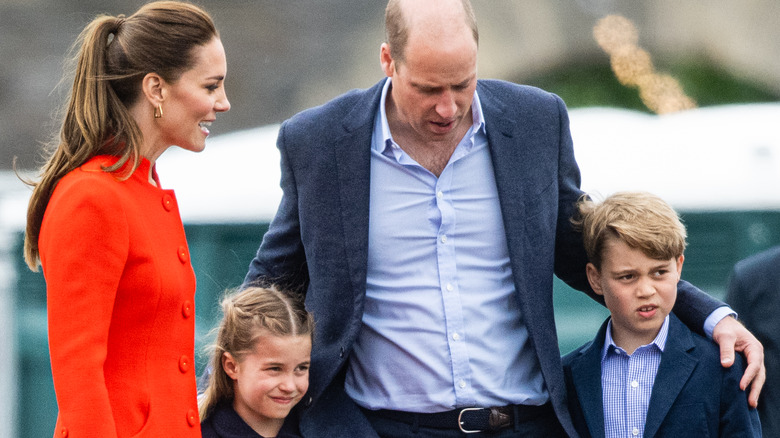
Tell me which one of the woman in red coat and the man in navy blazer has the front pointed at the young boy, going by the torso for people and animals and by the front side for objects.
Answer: the woman in red coat

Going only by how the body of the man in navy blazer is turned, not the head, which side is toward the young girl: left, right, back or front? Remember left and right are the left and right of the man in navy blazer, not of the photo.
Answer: right

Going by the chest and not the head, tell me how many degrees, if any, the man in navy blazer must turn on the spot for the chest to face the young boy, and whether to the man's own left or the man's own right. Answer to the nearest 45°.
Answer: approximately 90° to the man's own left

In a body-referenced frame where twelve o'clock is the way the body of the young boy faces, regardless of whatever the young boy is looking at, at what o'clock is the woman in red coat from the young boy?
The woman in red coat is roughly at 2 o'clock from the young boy.

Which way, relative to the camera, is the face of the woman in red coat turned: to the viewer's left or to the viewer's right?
to the viewer's right

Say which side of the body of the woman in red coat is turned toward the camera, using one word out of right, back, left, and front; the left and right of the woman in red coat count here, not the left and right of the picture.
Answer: right

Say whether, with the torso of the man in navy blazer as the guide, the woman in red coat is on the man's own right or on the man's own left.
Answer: on the man's own right

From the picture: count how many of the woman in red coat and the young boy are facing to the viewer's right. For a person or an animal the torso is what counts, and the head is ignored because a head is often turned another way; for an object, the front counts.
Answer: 1
